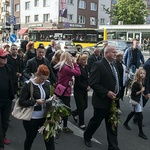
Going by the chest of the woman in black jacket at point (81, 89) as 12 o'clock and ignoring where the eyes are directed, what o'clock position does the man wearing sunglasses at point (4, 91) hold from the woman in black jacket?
The man wearing sunglasses is roughly at 3 o'clock from the woman in black jacket.

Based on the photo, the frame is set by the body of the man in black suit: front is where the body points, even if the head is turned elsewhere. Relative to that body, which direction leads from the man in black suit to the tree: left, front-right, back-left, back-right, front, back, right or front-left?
back-left

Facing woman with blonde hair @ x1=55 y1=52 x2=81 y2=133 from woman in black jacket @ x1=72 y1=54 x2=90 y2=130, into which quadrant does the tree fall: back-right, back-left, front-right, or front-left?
back-right

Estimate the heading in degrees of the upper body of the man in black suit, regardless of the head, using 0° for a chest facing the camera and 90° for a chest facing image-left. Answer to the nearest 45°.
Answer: approximately 315°
